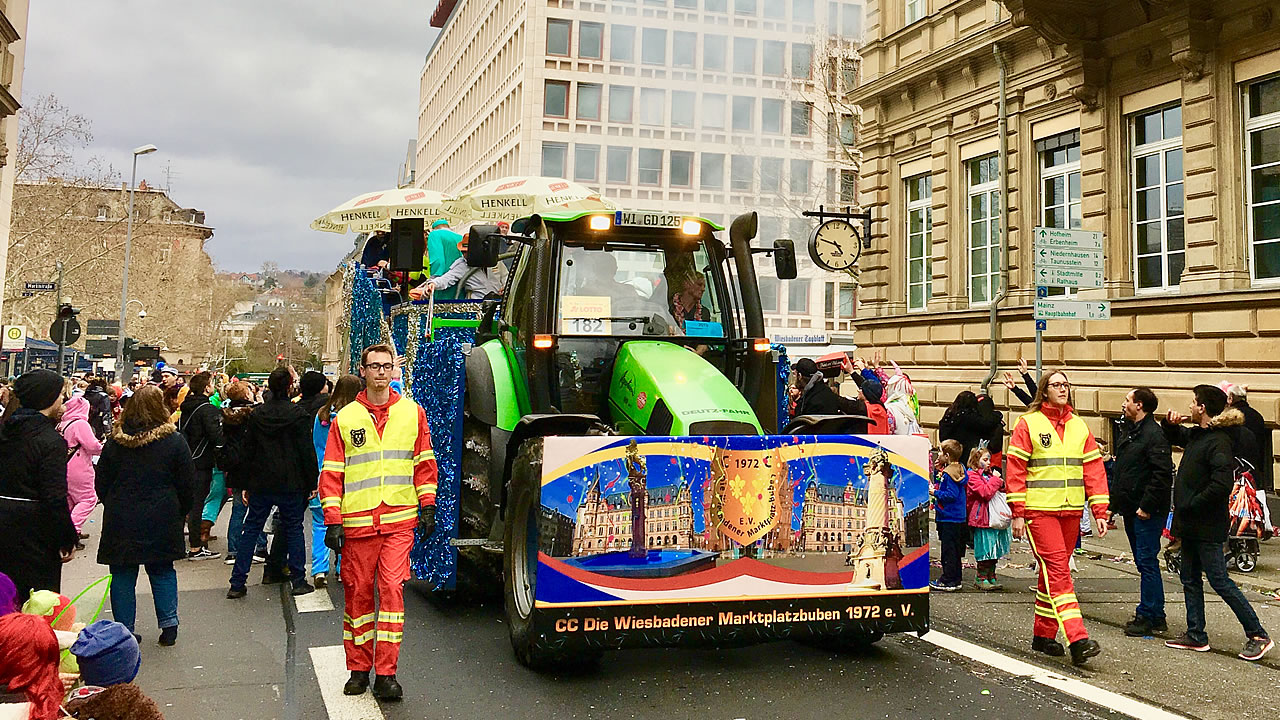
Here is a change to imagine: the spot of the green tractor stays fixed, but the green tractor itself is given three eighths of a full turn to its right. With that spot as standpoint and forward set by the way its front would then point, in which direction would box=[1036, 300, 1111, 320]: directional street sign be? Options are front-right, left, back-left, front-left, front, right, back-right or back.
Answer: back-right

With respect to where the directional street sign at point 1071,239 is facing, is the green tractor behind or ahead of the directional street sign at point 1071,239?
ahead

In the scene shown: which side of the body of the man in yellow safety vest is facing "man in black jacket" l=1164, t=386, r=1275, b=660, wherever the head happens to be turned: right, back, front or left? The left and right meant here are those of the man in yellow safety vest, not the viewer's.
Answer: left

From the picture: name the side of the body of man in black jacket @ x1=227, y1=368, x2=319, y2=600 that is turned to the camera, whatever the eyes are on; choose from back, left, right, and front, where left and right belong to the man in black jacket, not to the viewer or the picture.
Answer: back

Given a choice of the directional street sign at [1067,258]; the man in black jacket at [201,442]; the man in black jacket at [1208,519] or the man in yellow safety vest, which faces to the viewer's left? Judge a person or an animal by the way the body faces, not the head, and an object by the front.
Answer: the man in black jacket at [1208,519]

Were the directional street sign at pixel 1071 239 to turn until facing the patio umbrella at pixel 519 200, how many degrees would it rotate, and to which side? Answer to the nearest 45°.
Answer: approximately 90° to its right

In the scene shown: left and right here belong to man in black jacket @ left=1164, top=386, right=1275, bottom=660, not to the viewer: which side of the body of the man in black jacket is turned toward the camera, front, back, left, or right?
left

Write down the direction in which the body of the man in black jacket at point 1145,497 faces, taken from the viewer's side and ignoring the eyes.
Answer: to the viewer's left

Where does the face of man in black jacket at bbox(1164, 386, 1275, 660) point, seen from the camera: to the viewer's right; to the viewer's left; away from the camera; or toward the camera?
to the viewer's left

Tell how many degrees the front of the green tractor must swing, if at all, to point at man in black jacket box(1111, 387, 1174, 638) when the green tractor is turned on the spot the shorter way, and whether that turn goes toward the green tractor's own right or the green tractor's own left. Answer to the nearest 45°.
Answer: approximately 90° to the green tractor's own left

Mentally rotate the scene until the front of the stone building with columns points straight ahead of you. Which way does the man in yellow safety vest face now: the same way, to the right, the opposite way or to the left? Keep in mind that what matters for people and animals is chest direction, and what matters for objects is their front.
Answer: to the left

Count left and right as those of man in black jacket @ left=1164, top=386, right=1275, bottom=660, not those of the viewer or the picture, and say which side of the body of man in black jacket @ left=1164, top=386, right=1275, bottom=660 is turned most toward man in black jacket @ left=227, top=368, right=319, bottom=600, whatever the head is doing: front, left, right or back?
front
